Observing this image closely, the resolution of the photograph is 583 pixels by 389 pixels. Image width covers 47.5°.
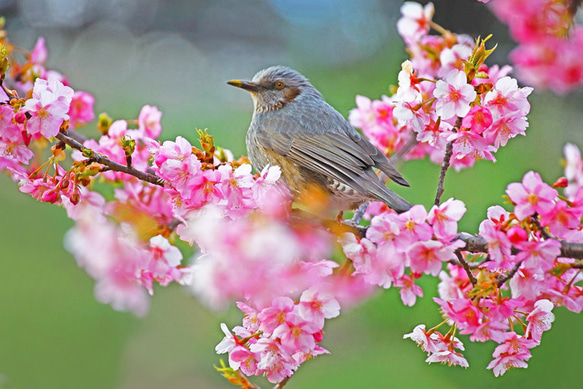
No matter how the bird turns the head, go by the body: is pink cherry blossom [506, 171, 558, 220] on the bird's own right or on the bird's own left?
on the bird's own left

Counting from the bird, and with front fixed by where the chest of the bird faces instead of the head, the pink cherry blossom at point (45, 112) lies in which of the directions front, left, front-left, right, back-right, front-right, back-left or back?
front-left

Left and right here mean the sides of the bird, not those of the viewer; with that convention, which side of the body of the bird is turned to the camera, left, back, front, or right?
left

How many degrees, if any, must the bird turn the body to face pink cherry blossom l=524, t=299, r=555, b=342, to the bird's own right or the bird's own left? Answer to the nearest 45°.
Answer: approximately 135° to the bird's own left
